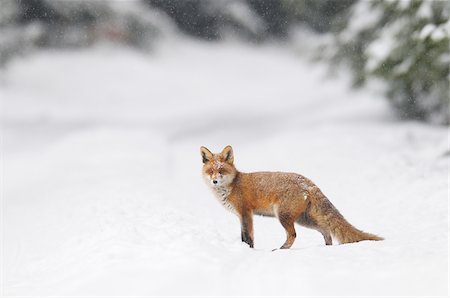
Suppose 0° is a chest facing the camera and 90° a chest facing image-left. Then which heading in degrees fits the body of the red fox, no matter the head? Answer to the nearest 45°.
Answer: approximately 90°

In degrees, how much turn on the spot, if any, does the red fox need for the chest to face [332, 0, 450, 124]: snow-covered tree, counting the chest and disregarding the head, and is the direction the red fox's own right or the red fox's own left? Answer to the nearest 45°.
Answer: approximately 90° to the red fox's own right
